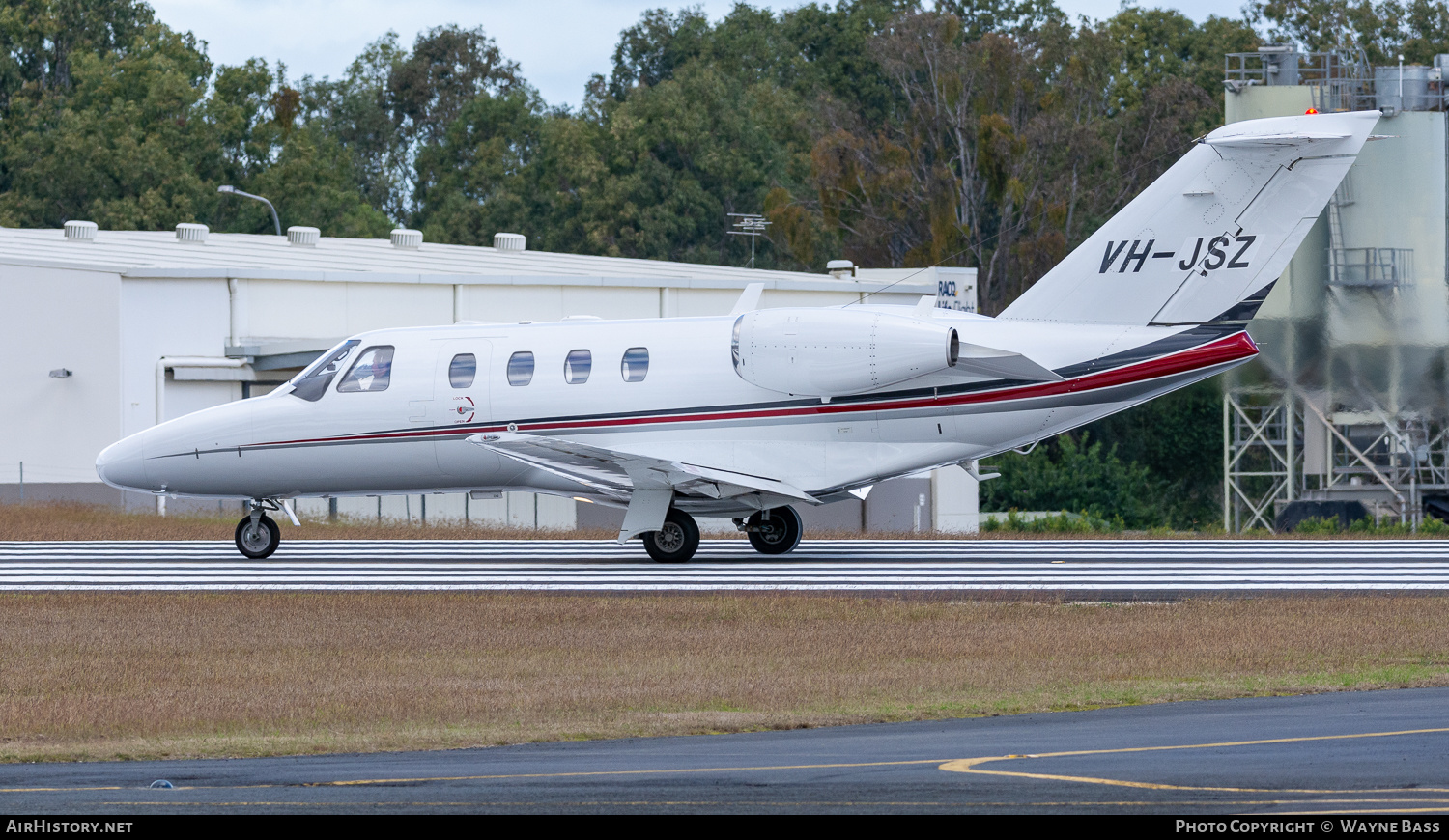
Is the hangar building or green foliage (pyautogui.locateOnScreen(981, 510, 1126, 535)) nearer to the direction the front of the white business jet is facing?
the hangar building

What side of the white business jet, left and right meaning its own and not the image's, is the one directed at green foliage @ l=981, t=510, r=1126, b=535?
right

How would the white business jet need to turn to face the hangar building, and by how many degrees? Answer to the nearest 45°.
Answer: approximately 45° to its right

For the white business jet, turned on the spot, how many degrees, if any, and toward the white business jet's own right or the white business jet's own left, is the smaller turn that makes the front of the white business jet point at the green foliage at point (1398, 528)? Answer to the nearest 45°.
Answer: approximately 135° to the white business jet's own right

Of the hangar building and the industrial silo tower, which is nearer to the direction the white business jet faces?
the hangar building

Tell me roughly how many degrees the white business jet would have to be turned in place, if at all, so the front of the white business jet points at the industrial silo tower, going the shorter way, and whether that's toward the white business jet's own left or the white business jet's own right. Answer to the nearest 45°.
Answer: approximately 135° to the white business jet's own right

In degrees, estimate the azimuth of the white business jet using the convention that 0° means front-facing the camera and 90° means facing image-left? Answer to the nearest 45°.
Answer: approximately 90°
